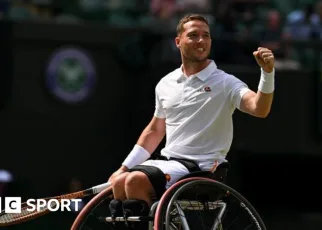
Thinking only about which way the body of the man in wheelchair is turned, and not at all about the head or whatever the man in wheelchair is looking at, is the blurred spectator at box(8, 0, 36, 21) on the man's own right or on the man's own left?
on the man's own right

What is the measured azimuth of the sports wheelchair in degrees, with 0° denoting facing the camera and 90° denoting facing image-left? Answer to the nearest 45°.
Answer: approximately 45°

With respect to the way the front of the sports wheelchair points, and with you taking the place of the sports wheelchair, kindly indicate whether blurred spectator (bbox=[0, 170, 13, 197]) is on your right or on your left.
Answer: on your right

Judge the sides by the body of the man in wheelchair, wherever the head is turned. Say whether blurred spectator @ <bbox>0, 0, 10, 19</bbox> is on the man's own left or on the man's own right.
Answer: on the man's own right
